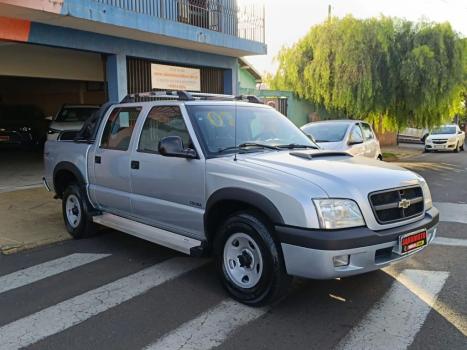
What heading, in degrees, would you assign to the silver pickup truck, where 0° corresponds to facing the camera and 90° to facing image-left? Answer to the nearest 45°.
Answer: approximately 315°

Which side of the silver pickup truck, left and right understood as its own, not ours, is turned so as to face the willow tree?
left

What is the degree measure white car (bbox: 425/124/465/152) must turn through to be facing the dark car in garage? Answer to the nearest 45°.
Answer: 0° — it already faces it

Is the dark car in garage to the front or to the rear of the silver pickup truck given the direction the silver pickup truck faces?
to the rear

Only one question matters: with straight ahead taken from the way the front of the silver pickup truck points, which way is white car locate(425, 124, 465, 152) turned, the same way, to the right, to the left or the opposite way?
to the right

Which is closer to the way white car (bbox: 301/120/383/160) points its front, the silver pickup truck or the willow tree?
the silver pickup truck
